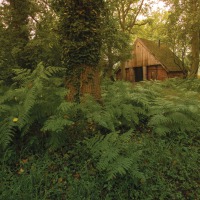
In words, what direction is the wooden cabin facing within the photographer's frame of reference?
facing the viewer and to the left of the viewer

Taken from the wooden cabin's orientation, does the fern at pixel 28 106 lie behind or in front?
in front

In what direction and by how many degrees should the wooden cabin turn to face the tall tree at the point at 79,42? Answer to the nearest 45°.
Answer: approximately 45° to its left

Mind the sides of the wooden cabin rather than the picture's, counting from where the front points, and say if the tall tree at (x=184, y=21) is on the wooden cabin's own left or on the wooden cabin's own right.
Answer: on the wooden cabin's own left

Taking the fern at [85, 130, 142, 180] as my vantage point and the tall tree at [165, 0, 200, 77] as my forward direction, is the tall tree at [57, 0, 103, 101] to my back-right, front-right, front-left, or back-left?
front-left
